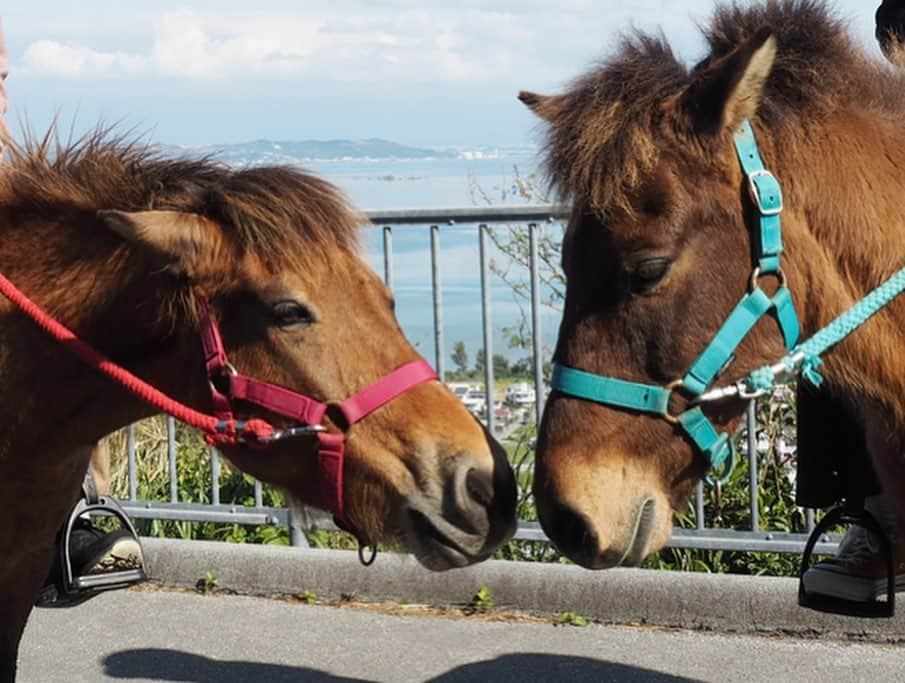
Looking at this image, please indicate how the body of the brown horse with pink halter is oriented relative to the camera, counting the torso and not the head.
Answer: to the viewer's right

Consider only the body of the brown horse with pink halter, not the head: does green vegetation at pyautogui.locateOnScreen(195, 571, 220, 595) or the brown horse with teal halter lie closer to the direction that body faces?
the brown horse with teal halter

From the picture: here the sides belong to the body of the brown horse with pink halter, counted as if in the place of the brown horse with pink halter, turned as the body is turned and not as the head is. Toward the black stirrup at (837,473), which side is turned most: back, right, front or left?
front

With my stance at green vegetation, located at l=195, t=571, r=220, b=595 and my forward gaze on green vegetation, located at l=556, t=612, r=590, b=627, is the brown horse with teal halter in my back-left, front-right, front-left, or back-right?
front-right

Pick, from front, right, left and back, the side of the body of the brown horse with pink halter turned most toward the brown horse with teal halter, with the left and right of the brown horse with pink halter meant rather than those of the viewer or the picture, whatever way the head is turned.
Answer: front

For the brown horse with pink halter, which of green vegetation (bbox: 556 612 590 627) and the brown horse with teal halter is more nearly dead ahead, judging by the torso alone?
the brown horse with teal halter

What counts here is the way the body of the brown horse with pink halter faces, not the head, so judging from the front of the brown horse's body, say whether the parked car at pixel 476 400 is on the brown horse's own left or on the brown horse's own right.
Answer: on the brown horse's own left

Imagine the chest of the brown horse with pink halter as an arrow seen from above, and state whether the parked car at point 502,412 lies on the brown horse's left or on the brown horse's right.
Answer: on the brown horse's left

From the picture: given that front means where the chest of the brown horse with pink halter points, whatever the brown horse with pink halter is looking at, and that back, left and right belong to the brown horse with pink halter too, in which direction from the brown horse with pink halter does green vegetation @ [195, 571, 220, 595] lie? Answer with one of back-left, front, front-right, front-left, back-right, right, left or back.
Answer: left

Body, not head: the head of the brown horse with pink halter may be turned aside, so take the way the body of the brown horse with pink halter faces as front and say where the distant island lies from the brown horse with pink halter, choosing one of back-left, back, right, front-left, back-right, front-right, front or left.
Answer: left
